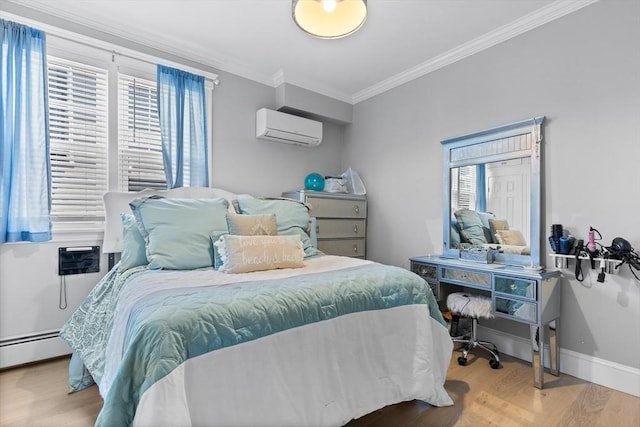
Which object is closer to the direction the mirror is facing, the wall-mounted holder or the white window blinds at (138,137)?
the white window blinds

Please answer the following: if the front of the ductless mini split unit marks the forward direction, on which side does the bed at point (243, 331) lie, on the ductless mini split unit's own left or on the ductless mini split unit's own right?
on the ductless mini split unit's own right

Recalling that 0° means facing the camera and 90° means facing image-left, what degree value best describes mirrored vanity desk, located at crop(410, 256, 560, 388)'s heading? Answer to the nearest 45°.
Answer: approximately 45°

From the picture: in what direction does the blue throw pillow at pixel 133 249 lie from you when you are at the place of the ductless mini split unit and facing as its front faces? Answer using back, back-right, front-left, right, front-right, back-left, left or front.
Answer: right

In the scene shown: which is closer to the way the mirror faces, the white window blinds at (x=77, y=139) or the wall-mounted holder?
the white window blinds

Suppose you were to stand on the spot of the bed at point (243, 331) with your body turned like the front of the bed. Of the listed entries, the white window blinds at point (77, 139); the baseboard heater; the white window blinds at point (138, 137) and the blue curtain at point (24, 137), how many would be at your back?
4

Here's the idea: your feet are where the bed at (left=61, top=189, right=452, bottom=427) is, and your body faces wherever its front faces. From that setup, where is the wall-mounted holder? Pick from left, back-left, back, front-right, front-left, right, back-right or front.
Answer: front-left
